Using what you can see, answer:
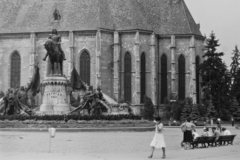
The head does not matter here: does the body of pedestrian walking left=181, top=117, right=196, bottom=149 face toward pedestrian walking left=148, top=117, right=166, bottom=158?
no

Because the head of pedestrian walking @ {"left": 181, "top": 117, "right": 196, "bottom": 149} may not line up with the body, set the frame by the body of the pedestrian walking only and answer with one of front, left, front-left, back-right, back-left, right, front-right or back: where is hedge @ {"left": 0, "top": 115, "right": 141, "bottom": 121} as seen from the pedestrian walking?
front-left

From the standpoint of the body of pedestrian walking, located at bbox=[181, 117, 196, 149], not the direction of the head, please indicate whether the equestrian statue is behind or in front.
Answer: in front

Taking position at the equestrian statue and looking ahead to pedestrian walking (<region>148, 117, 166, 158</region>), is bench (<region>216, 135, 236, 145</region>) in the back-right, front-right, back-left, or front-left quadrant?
front-left

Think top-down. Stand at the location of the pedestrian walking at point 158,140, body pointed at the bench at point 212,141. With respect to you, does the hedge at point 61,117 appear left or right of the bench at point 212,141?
left

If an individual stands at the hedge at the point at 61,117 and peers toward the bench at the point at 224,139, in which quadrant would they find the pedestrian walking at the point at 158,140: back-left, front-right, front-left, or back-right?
front-right
